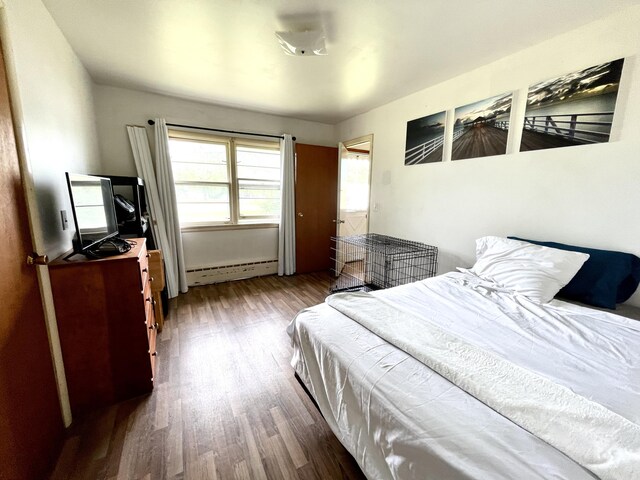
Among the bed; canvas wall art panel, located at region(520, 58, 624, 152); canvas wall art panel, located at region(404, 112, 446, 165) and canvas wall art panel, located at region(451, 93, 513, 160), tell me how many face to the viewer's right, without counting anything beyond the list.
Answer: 0

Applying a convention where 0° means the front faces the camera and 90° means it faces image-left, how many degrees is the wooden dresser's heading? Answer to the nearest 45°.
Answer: approximately 270°

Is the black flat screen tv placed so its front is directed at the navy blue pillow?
yes

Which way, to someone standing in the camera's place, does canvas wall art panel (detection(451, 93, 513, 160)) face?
facing the viewer and to the left of the viewer

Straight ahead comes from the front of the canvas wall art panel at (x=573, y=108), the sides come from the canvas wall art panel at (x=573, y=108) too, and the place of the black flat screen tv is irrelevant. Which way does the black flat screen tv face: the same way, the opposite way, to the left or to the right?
the opposite way

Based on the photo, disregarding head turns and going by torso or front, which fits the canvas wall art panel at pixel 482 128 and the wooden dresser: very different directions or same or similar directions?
very different directions

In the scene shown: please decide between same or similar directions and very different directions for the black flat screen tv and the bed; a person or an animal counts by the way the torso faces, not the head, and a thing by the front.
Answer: very different directions

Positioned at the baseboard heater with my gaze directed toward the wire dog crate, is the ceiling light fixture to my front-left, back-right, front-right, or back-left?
front-right

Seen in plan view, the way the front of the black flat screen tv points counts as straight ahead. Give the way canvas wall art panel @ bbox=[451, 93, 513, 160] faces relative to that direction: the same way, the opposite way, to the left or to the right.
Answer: the opposite way

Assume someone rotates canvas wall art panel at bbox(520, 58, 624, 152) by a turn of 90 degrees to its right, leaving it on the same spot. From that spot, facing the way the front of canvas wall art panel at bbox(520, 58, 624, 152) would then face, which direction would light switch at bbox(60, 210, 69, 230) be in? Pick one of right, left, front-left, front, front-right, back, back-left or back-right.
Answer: left

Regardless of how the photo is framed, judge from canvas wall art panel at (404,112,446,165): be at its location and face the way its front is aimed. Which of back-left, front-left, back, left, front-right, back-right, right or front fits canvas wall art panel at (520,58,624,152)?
left

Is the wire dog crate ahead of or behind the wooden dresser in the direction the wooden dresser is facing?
ahead

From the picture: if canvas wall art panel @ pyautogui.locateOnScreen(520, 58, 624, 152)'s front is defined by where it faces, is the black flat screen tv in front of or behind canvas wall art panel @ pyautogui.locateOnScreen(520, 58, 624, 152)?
in front

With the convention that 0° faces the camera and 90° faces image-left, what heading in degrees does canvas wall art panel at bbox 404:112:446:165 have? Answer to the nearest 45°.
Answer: approximately 45°

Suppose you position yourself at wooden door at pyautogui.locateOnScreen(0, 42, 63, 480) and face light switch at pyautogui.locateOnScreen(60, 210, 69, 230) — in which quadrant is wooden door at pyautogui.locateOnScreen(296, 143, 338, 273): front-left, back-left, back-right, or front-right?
front-right

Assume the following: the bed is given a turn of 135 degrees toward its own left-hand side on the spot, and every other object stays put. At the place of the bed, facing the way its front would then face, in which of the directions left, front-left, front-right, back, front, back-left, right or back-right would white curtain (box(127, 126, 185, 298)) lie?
back
